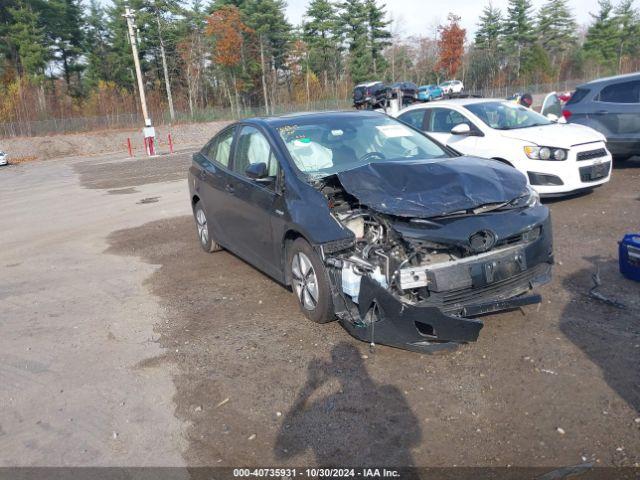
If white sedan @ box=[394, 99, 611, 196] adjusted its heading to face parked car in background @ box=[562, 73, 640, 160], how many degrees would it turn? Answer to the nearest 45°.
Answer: approximately 90° to its left

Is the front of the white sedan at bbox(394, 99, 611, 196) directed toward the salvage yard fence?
no

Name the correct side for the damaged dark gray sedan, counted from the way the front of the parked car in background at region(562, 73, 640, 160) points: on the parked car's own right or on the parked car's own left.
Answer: on the parked car's own right

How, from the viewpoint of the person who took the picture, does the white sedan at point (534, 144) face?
facing the viewer and to the right of the viewer

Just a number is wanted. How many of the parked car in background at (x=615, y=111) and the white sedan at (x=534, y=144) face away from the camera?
0

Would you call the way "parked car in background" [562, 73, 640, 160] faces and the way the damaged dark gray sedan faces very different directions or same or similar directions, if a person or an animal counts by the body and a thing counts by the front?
same or similar directions

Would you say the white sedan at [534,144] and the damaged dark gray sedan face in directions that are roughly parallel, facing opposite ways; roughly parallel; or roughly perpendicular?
roughly parallel

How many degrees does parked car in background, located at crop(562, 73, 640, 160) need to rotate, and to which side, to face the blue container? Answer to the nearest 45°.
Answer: approximately 90° to its right

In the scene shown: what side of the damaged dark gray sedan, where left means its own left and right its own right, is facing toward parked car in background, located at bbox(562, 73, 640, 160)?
left

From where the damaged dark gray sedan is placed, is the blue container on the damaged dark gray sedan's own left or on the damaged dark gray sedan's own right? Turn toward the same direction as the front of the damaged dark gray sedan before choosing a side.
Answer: on the damaged dark gray sedan's own left

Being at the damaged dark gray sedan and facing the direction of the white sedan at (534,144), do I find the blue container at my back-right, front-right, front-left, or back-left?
front-right

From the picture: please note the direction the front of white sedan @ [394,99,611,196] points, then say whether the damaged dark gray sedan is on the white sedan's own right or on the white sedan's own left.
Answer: on the white sedan's own right
